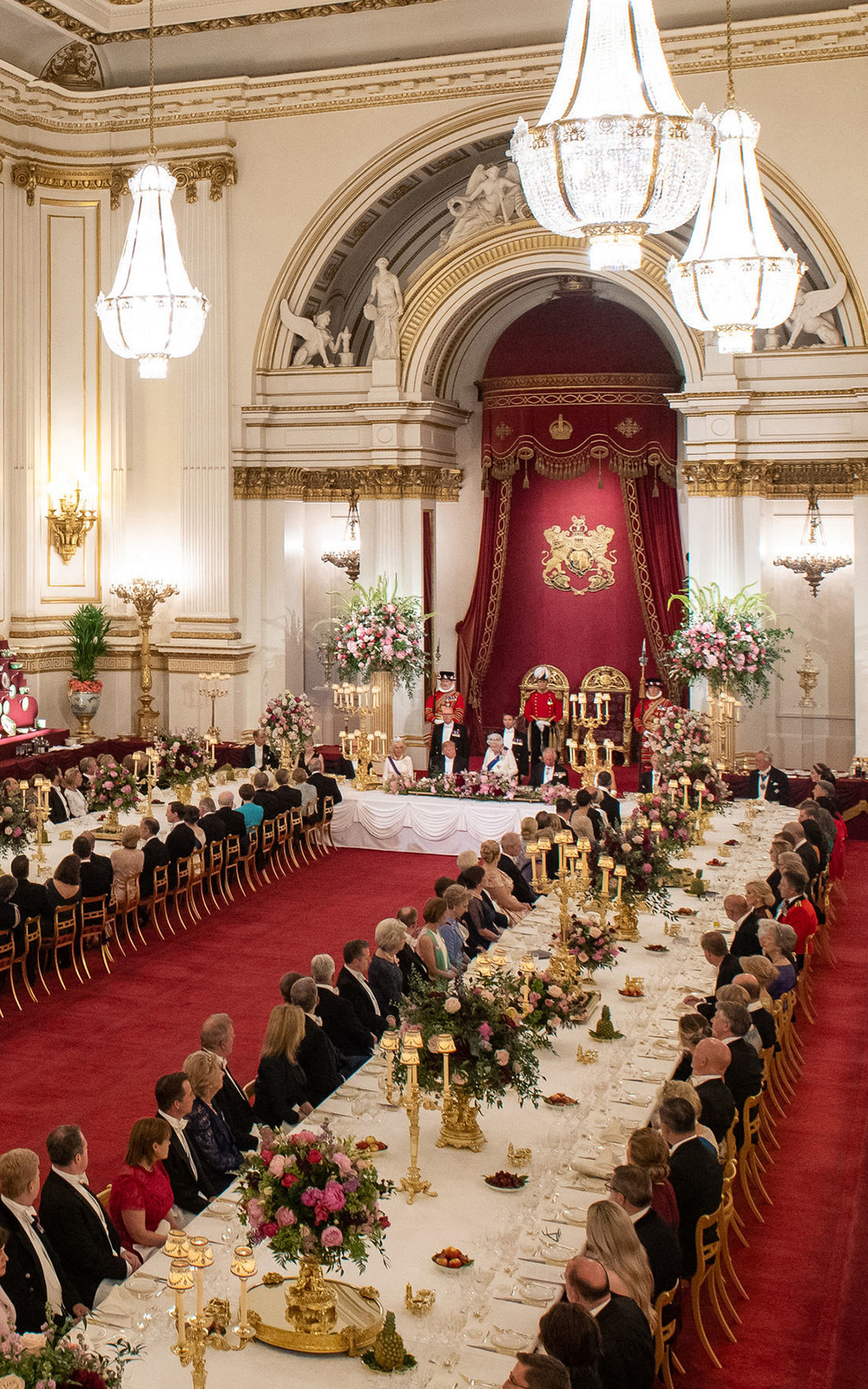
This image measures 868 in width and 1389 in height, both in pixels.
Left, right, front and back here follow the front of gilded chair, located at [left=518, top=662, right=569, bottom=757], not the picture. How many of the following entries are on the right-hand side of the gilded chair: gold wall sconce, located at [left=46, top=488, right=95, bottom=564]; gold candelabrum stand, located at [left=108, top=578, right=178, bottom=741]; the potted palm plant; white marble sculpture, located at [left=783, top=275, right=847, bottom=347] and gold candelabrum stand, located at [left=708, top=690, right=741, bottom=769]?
3

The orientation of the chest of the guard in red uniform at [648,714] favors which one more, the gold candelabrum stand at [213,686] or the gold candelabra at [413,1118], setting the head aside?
the gold candelabra

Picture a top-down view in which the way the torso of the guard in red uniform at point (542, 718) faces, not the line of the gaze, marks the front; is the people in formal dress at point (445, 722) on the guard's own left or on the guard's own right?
on the guard's own right

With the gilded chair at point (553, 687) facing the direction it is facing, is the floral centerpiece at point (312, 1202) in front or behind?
in front

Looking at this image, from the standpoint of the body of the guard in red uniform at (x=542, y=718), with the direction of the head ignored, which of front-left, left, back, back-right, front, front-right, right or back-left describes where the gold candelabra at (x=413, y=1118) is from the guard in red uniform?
front

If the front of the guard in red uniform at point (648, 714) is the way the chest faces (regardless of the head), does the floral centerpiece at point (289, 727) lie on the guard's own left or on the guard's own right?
on the guard's own right

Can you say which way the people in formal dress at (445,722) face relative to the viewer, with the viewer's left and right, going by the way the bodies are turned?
facing the viewer

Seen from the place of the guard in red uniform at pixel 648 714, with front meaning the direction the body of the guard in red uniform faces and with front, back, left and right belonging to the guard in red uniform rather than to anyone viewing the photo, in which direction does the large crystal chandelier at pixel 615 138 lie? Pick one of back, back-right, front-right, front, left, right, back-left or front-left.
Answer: front

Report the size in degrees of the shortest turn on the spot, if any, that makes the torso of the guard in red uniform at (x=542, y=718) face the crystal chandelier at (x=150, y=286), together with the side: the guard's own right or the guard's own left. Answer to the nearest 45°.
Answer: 0° — they already face it

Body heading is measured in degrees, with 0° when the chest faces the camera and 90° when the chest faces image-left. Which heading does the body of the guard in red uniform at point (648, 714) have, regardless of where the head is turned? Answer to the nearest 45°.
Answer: approximately 0°

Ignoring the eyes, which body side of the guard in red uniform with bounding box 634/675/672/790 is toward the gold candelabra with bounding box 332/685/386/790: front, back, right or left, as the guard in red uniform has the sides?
right

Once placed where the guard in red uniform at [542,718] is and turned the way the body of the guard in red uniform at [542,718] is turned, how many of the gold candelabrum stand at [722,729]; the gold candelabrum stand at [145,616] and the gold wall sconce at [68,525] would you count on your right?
2

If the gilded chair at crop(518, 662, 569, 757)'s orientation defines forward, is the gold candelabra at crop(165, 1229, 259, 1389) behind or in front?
in front
